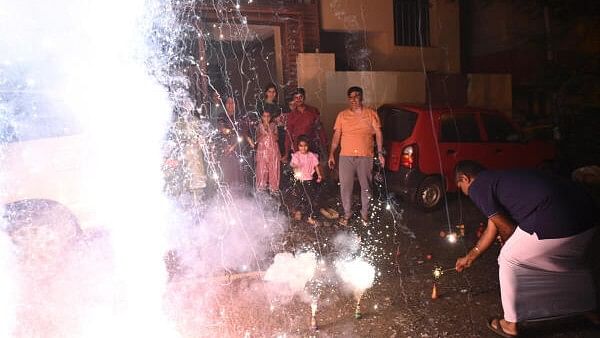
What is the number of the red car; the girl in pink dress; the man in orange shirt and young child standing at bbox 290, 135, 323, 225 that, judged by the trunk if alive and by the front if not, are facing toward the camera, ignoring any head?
3

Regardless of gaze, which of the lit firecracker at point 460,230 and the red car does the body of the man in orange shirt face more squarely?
the lit firecracker

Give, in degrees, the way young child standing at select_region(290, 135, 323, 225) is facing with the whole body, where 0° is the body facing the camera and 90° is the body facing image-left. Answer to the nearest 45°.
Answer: approximately 0°

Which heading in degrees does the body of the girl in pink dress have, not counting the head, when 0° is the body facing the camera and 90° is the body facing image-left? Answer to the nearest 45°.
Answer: approximately 0°

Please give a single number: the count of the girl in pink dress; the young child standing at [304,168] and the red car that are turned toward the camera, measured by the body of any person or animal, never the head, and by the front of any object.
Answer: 2

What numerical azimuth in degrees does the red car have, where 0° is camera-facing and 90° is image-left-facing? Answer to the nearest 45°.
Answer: approximately 225°

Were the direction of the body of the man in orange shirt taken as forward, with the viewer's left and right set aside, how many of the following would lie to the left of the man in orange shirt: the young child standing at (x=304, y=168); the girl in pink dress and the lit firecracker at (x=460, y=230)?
1

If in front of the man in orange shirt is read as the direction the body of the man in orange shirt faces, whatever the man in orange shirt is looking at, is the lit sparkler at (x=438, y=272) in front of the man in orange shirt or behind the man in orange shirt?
in front

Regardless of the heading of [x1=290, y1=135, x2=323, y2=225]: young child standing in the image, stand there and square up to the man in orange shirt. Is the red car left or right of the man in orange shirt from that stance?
left

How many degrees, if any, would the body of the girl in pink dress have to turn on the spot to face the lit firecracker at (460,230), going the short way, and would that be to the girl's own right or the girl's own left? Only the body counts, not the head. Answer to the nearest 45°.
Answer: approximately 90° to the girl's own left
